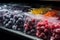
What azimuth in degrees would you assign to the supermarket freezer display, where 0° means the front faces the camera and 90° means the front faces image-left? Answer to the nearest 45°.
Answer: approximately 45°
